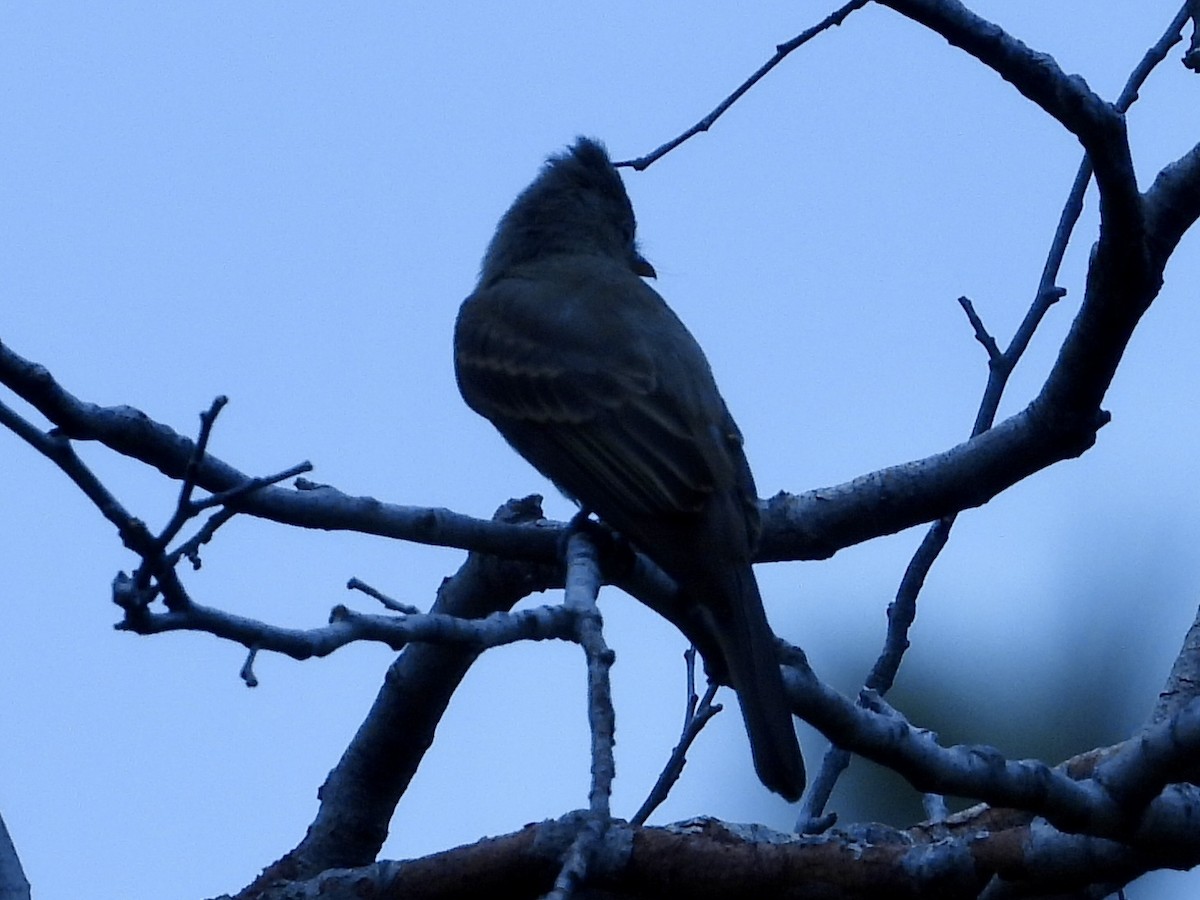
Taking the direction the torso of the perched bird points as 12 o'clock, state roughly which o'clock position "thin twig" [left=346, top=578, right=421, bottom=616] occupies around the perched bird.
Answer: The thin twig is roughly at 8 o'clock from the perched bird.

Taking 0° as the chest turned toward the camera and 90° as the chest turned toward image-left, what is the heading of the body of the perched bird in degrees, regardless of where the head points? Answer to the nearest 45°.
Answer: approximately 135°
